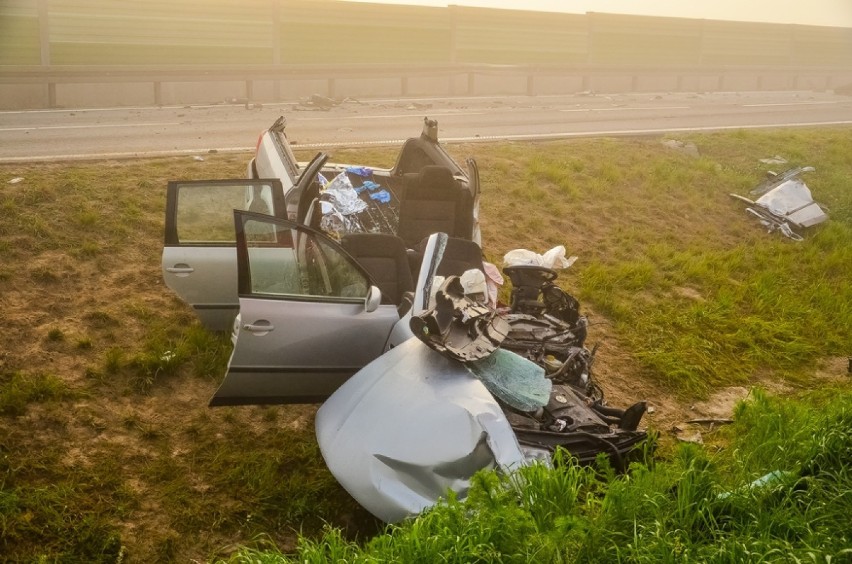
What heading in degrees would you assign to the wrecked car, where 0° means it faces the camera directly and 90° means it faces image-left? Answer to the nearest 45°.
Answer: approximately 315°

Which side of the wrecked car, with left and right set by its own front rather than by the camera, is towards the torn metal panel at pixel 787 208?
left
